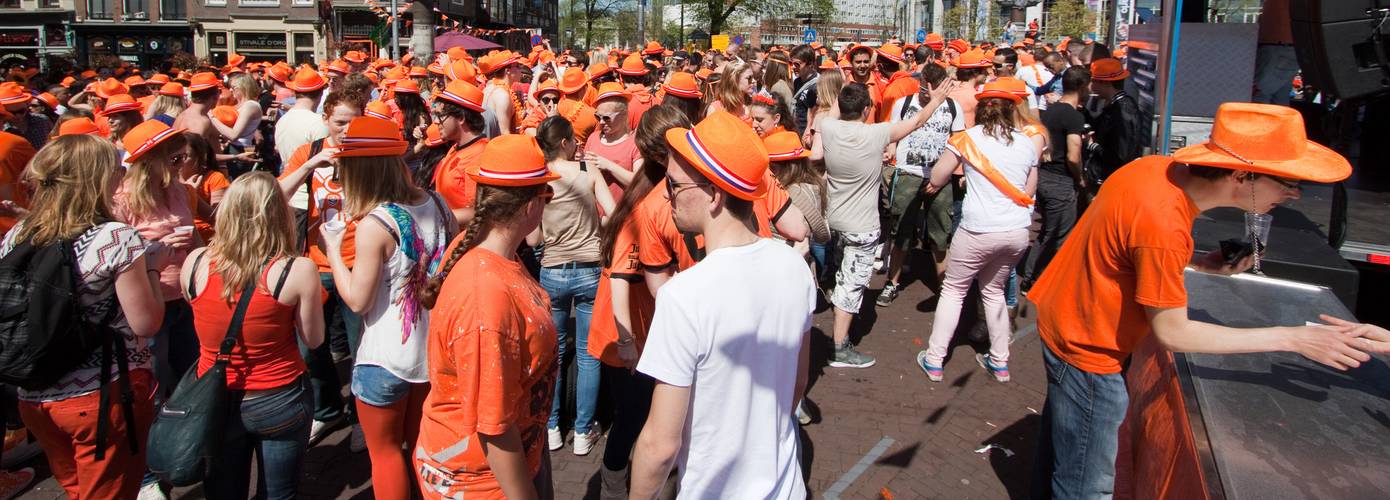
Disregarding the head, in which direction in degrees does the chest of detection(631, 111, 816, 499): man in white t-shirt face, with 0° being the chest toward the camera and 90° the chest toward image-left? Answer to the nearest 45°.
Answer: approximately 135°

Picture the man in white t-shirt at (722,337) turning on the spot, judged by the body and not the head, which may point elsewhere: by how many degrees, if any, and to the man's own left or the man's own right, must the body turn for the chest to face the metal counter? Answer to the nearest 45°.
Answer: approximately 135° to the man's own right

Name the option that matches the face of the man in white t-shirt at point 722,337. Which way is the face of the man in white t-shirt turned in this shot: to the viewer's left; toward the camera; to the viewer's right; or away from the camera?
to the viewer's left
